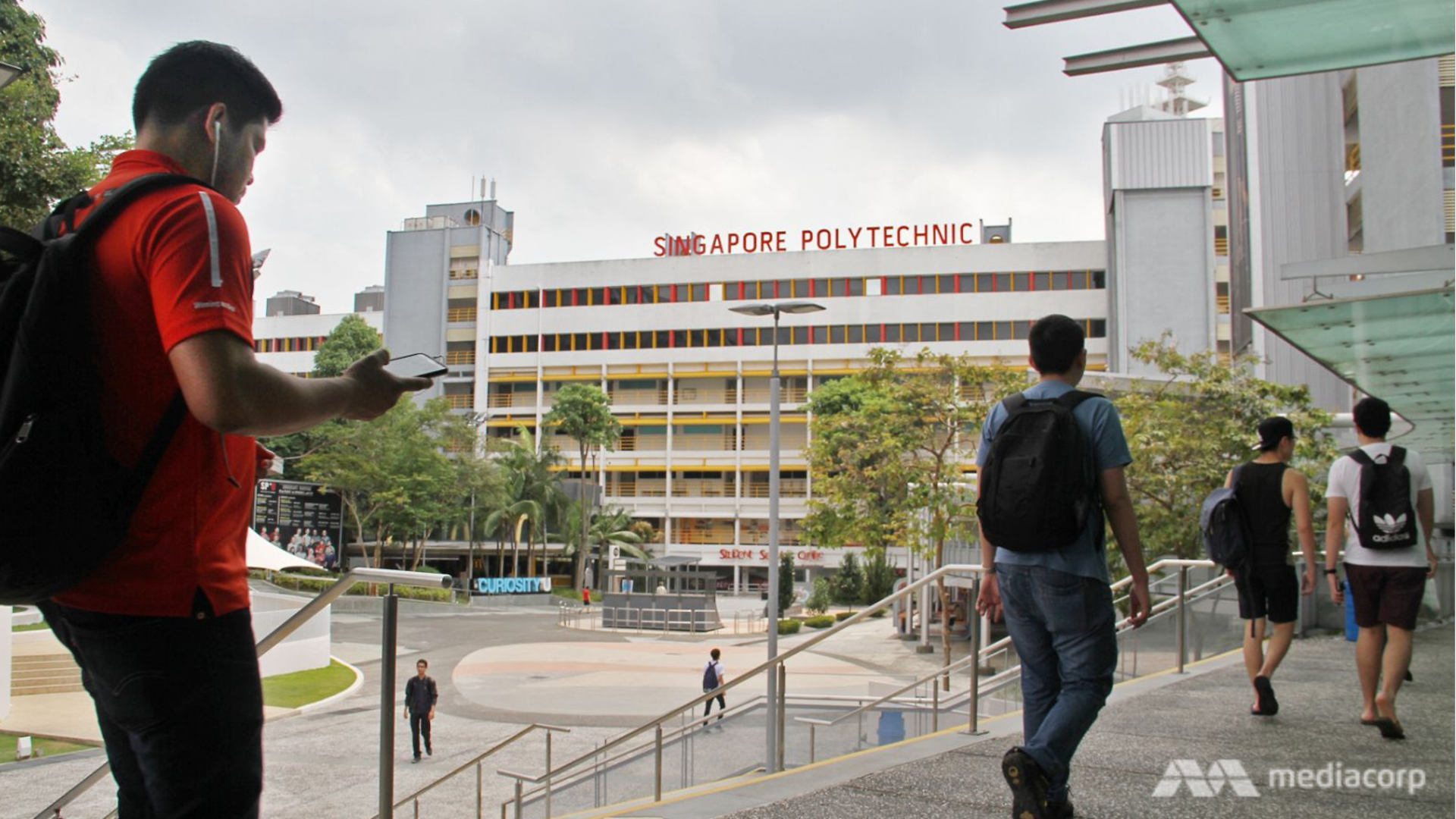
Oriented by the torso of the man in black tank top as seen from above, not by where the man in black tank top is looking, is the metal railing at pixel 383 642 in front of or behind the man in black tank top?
behind

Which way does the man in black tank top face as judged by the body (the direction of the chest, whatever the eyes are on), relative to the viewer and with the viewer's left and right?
facing away from the viewer and to the right of the viewer

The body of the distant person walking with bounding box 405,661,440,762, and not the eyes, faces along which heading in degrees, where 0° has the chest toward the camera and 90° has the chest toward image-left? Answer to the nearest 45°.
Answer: approximately 0°

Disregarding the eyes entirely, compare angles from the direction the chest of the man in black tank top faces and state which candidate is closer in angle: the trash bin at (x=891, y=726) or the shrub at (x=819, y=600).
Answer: the shrub

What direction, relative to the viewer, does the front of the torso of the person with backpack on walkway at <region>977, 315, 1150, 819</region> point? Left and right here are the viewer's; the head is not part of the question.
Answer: facing away from the viewer and to the right of the viewer

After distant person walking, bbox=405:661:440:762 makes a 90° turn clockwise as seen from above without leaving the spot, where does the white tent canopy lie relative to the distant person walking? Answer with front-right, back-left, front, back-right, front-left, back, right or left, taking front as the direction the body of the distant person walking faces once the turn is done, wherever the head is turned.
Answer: right

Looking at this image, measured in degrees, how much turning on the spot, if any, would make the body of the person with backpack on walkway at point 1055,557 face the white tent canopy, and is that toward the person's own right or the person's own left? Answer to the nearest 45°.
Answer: approximately 90° to the person's own left

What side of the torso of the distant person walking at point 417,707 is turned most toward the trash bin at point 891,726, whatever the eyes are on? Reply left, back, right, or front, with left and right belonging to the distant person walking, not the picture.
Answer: left

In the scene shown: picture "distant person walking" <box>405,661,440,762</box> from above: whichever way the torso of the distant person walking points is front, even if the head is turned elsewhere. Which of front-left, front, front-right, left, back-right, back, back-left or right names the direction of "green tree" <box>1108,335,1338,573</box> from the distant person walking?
back-left

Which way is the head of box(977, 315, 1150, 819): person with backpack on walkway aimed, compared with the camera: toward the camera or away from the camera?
away from the camera
